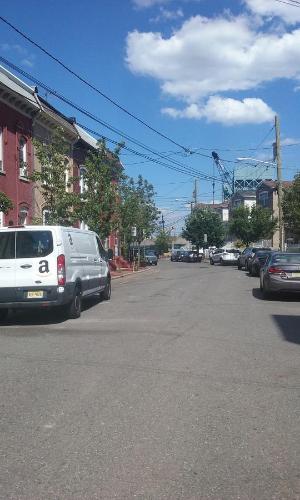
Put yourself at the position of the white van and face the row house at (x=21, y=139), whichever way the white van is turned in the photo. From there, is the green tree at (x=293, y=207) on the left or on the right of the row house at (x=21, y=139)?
right

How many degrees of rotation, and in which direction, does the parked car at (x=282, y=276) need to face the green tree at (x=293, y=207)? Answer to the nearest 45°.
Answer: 0° — it already faces it

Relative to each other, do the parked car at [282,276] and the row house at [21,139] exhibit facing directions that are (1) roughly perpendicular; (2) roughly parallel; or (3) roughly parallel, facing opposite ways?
roughly perpendicular

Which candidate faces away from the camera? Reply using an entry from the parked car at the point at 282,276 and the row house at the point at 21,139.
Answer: the parked car

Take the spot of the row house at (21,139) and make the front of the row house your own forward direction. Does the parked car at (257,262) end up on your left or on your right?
on your left

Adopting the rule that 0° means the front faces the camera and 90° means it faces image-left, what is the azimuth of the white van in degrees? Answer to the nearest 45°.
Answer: approximately 225°

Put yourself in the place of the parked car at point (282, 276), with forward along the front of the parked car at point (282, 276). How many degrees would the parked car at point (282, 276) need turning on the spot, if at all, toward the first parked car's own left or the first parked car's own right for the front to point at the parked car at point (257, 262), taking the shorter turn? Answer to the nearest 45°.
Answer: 0° — it already faces it

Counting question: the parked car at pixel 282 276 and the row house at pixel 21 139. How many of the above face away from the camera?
1

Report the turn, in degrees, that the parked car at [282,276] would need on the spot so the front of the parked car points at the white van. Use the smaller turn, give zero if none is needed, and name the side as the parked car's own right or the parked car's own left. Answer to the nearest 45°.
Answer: approximately 135° to the parked car's own left

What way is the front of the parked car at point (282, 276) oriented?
away from the camera

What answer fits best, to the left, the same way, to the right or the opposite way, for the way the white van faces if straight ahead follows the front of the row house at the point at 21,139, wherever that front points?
to the left
